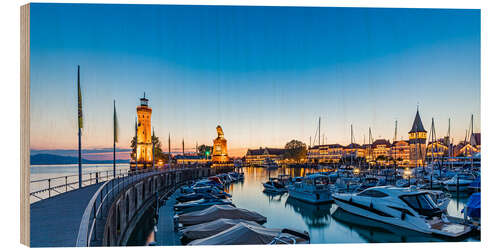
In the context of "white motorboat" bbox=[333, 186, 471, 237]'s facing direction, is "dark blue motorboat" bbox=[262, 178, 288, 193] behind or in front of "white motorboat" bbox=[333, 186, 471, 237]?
in front

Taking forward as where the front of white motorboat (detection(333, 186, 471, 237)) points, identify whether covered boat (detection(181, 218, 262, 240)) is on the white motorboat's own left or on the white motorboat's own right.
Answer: on the white motorboat's own left

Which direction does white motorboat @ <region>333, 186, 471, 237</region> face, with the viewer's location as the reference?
facing away from the viewer and to the left of the viewer

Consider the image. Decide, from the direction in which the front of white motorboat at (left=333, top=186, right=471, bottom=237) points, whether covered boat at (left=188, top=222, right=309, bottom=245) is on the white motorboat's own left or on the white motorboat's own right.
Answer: on the white motorboat's own left
